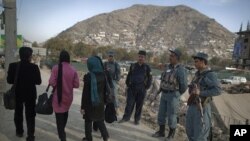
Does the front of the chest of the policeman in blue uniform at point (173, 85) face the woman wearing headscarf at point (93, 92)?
yes

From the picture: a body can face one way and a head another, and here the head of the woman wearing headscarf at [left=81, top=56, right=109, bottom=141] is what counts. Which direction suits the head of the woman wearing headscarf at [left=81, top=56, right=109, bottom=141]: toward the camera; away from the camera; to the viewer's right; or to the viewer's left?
away from the camera

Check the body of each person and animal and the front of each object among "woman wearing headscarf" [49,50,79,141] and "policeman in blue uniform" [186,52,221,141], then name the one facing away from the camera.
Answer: the woman wearing headscarf

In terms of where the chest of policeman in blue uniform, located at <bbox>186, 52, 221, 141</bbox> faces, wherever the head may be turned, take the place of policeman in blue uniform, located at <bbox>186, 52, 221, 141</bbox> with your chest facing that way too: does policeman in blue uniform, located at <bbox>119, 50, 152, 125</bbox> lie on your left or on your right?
on your right

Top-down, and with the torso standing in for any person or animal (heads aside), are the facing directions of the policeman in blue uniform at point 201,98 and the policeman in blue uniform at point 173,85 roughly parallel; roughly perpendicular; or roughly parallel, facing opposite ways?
roughly parallel

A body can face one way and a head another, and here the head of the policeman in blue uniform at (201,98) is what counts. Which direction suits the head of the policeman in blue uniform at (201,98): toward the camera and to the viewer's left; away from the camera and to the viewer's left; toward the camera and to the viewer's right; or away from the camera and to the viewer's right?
toward the camera and to the viewer's left

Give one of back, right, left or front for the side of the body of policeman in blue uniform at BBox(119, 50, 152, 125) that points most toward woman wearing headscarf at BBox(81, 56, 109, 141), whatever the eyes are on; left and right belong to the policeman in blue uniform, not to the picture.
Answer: front

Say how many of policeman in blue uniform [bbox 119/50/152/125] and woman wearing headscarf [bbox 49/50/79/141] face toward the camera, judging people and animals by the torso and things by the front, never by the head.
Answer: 1

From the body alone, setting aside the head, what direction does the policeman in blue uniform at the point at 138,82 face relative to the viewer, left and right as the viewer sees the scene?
facing the viewer

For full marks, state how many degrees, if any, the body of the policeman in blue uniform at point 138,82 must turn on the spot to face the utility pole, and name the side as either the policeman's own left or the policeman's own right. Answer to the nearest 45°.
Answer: approximately 90° to the policeman's own right
